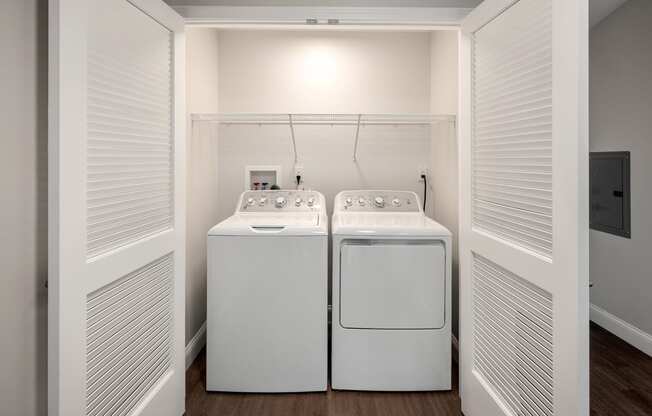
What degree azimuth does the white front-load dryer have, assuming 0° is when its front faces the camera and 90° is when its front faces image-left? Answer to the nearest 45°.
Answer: approximately 0°

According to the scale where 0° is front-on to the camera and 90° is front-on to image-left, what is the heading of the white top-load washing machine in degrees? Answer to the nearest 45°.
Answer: approximately 0°

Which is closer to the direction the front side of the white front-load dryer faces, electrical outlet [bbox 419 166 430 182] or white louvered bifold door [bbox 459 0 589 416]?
the white louvered bifold door
